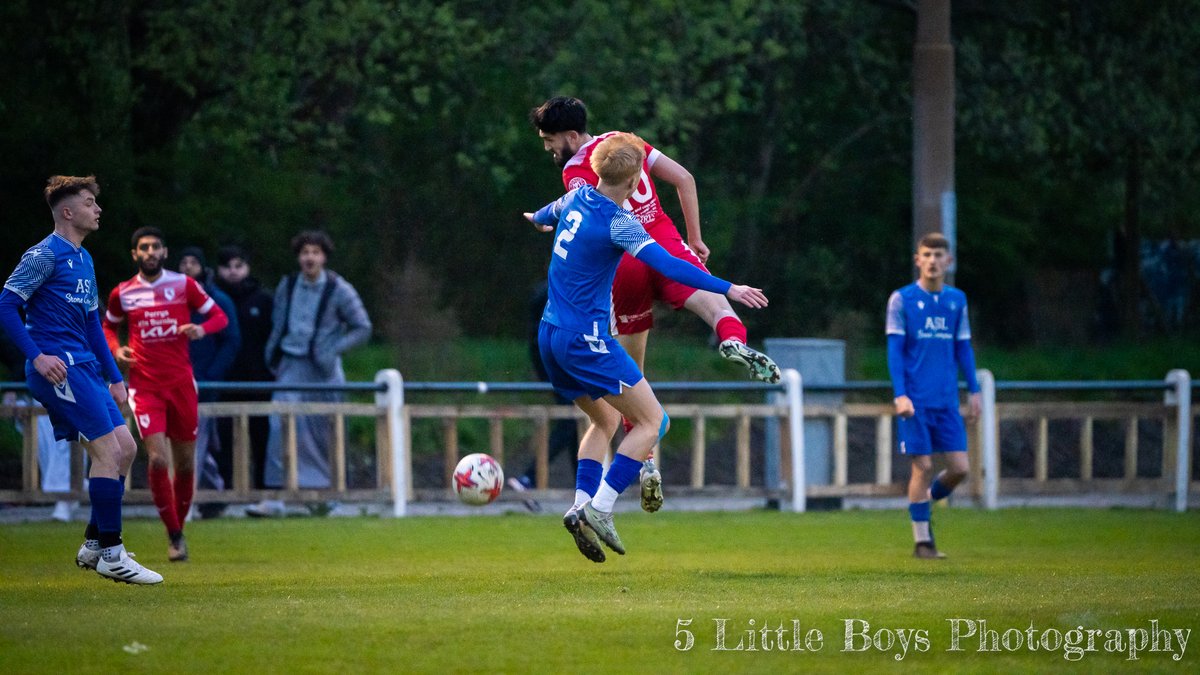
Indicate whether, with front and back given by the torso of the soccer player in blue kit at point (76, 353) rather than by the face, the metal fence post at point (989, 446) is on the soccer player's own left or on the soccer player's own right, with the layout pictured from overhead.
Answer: on the soccer player's own left

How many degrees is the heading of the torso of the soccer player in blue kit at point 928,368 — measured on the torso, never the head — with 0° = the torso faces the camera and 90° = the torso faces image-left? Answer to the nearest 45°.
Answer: approximately 0°

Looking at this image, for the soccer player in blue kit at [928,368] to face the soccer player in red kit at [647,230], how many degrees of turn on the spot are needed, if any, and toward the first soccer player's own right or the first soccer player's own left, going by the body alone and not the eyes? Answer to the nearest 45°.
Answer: approximately 45° to the first soccer player's own right

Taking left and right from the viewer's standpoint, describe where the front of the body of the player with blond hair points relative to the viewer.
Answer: facing away from the viewer and to the right of the viewer

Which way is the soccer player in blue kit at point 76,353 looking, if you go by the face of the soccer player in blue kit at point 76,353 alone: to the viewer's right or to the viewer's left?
to the viewer's right

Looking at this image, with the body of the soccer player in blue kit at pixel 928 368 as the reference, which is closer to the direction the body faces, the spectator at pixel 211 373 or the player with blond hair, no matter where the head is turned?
the player with blond hair
